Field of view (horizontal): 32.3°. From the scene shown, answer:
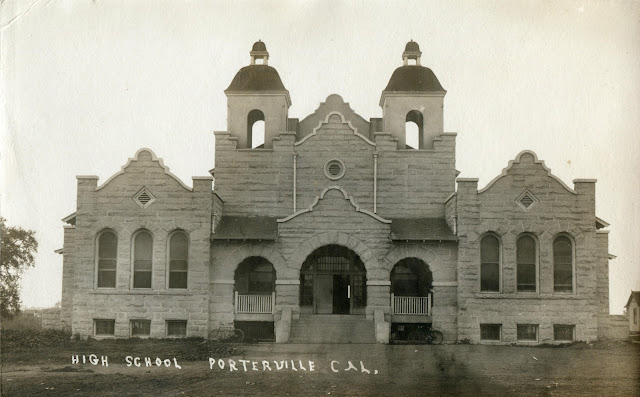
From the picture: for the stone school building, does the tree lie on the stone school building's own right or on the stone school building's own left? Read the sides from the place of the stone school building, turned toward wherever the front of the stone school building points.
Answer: on the stone school building's own right

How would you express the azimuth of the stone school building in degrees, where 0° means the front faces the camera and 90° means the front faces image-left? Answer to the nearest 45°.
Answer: approximately 0°
